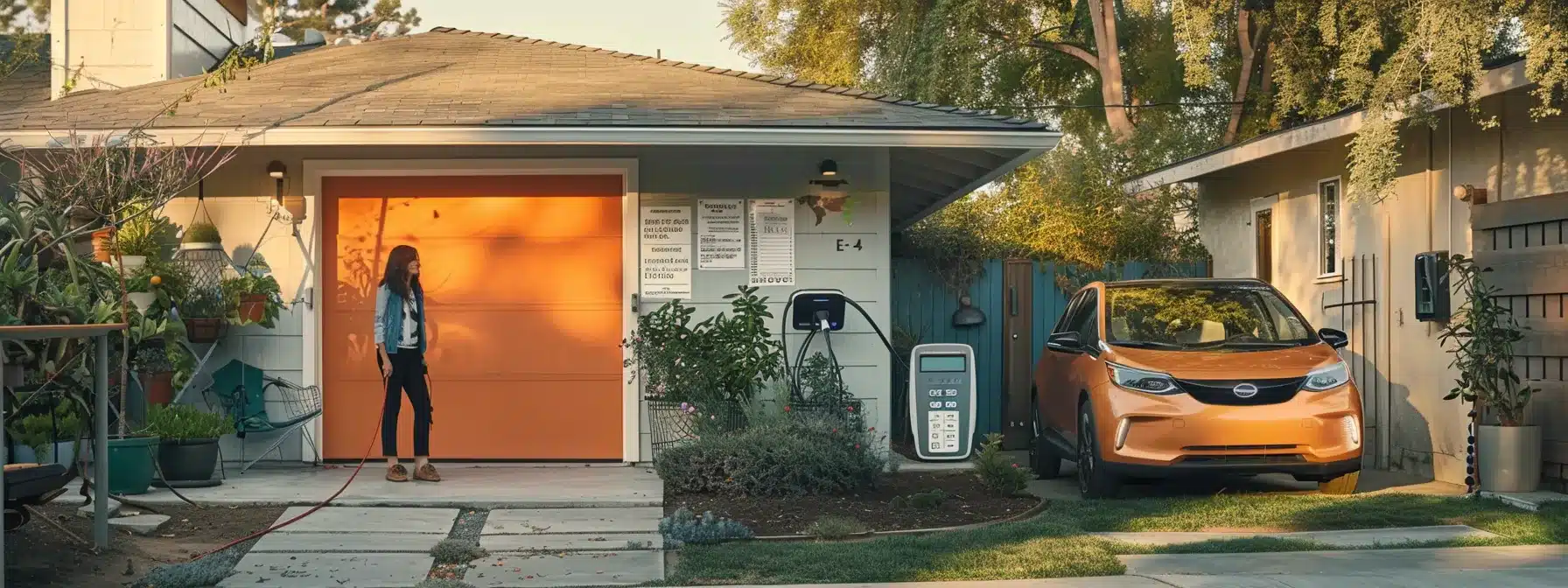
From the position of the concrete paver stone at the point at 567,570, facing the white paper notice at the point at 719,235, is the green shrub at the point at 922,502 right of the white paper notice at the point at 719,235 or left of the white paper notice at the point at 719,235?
right

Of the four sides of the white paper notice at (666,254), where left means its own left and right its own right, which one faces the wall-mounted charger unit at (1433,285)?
left

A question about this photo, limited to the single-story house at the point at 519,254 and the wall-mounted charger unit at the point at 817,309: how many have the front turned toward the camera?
2

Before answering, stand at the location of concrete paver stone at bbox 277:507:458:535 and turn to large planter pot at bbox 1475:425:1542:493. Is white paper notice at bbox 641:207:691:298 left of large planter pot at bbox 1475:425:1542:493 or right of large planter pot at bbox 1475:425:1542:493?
left

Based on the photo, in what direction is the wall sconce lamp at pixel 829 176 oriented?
toward the camera

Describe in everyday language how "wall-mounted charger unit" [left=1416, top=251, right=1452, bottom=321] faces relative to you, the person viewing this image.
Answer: facing the viewer and to the left of the viewer

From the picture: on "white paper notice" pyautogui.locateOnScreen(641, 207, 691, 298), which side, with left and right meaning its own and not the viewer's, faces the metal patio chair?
right

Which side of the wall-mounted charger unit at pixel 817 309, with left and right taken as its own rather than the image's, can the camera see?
front

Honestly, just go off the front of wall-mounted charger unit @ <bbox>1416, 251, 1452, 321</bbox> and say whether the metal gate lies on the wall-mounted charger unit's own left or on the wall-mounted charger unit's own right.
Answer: on the wall-mounted charger unit's own right

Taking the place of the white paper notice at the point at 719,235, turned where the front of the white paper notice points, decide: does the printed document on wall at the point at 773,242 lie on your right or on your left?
on your left

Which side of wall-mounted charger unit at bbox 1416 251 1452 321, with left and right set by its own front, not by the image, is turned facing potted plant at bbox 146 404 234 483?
front

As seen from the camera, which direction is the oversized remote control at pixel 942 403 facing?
toward the camera

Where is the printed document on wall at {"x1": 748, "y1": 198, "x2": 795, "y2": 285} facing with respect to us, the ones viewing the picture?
facing the viewer
